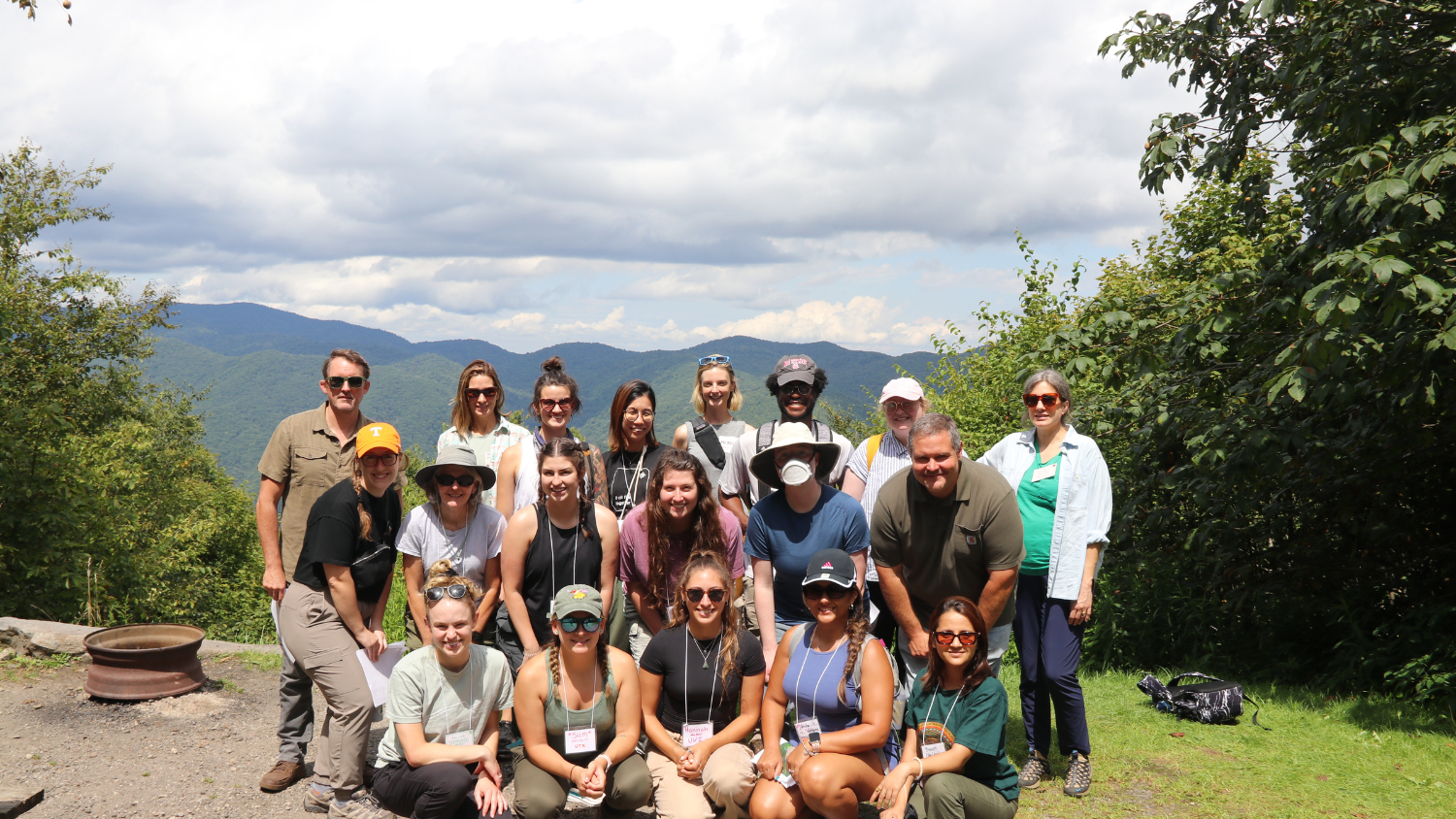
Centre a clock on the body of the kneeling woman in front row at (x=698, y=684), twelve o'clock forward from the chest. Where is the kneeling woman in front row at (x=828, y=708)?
the kneeling woman in front row at (x=828, y=708) is roughly at 10 o'clock from the kneeling woman in front row at (x=698, y=684).

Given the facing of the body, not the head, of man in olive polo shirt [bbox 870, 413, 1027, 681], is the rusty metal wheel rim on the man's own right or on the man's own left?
on the man's own right

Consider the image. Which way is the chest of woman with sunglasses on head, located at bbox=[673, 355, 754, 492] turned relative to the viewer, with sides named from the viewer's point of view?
facing the viewer

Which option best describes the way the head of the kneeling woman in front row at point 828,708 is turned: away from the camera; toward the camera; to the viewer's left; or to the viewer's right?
toward the camera

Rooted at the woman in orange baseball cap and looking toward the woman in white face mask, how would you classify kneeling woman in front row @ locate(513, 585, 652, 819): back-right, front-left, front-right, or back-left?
front-right

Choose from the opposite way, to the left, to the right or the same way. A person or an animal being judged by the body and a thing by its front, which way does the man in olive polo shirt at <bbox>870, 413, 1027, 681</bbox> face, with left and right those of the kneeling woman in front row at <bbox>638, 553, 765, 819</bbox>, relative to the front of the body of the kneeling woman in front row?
the same way

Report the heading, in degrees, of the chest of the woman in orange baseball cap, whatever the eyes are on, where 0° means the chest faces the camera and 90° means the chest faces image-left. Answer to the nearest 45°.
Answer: approximately 315°

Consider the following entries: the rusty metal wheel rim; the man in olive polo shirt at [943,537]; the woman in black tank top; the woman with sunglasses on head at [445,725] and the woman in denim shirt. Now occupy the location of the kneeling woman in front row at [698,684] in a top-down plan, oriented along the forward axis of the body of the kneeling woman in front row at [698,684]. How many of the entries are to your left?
2

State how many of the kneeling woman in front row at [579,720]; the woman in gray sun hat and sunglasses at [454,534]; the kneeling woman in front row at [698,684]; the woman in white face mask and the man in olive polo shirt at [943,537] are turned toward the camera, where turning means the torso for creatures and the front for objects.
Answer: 5

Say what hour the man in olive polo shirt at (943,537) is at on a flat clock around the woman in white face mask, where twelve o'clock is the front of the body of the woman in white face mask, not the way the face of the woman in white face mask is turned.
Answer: The man in olive polo shirt is roughly at 9 o'clock from the woman in white face mask.

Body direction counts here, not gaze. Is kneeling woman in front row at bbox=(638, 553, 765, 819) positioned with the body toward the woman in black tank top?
no

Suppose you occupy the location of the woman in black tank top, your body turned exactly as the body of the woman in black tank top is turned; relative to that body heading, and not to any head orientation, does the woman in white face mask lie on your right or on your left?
on your left

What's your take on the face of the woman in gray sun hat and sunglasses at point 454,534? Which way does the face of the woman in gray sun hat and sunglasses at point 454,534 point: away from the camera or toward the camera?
toward the camera

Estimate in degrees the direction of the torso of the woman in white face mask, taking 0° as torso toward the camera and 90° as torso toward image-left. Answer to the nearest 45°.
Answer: approximately 0°

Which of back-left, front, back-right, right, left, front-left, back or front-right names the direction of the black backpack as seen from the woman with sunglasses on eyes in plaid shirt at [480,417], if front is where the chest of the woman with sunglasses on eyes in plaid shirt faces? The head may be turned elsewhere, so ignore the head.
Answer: left

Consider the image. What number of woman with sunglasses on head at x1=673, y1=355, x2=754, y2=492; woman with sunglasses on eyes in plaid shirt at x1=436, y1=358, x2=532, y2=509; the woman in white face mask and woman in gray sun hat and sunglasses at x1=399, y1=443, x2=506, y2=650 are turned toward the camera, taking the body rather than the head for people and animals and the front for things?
4

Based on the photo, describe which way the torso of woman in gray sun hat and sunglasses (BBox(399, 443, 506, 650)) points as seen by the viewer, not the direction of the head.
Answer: toward the camera

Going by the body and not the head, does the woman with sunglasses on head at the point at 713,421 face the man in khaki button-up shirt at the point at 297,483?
no
